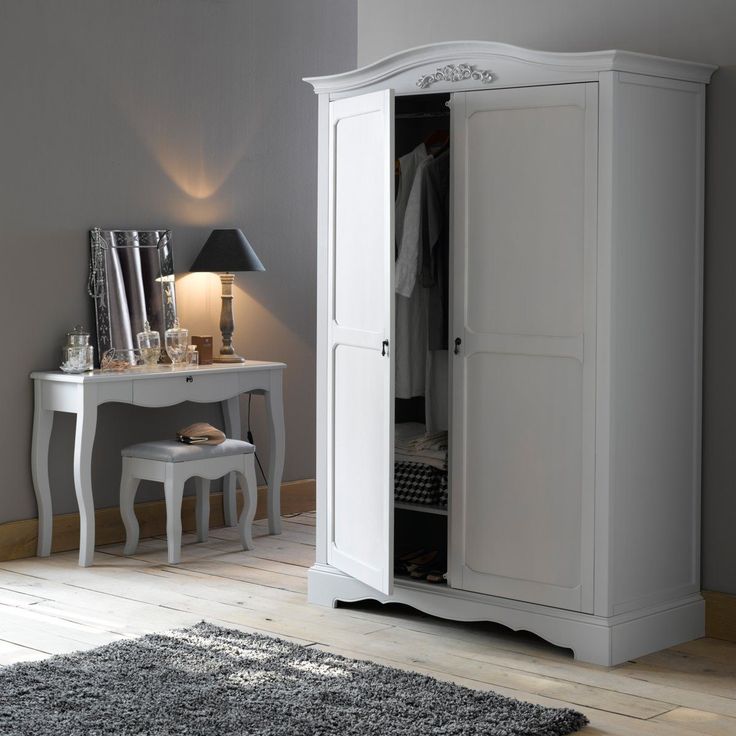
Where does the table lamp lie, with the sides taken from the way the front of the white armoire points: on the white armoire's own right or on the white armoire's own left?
on the white armoire's own right

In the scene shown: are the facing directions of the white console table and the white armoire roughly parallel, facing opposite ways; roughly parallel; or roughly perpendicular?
roughly perpendicular

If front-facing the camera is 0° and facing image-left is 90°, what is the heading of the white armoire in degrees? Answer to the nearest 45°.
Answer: approximately 45°

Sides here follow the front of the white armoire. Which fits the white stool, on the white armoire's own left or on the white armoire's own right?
on the white armoire's own right

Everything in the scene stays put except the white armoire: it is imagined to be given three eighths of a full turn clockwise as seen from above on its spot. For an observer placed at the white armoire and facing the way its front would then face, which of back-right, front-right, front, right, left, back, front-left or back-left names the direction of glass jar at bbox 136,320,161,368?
front-left

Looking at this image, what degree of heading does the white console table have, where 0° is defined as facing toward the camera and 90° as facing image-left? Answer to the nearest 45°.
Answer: approximately 315°
